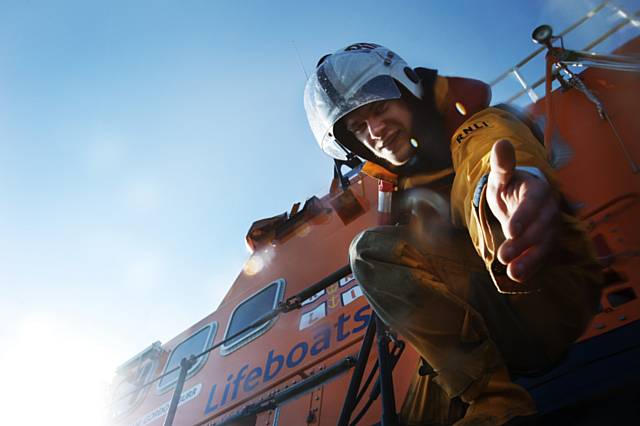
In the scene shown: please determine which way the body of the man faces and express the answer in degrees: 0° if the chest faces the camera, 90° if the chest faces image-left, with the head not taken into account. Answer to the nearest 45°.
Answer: approximately 45°
